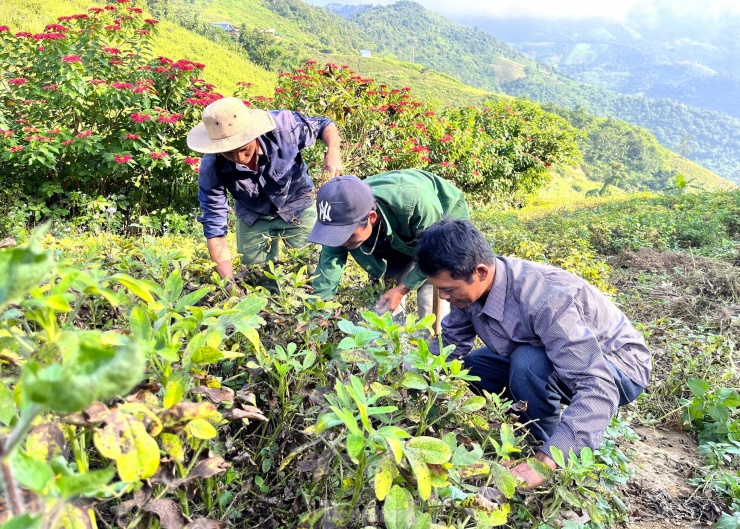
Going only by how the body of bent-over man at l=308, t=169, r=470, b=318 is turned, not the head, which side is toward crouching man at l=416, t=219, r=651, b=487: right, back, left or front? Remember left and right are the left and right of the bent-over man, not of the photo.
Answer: left

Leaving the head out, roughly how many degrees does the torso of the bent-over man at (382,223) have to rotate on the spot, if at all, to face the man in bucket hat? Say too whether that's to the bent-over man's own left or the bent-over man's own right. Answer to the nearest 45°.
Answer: approximately 90° to the bent-over man's own right

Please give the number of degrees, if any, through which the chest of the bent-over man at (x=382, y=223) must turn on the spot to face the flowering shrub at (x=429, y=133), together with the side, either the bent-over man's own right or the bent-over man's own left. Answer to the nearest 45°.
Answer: approximately 135° to the bent-over man's own right

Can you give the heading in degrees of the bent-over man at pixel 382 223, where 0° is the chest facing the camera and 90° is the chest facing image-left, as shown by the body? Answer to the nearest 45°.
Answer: approximately 45°

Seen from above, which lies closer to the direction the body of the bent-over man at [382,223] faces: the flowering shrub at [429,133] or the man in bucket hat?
the man in bucket hat

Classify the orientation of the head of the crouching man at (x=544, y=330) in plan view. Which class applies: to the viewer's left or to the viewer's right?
to the viewer's left

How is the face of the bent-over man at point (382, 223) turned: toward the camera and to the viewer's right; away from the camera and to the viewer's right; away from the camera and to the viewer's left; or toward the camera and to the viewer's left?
toward the camera and to the viewer's left

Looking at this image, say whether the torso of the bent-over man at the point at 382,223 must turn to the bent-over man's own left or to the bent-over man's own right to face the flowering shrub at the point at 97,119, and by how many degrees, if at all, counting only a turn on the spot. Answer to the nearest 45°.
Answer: approximately 90° to the bent-over man's own right
